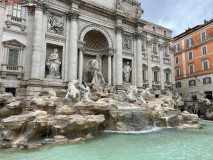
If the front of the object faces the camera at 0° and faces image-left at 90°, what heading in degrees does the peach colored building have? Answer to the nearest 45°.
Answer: approximately 45°

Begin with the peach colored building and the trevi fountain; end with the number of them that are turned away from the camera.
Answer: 0

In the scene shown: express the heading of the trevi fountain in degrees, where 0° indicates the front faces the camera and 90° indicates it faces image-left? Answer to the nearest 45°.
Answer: approximately 315°
